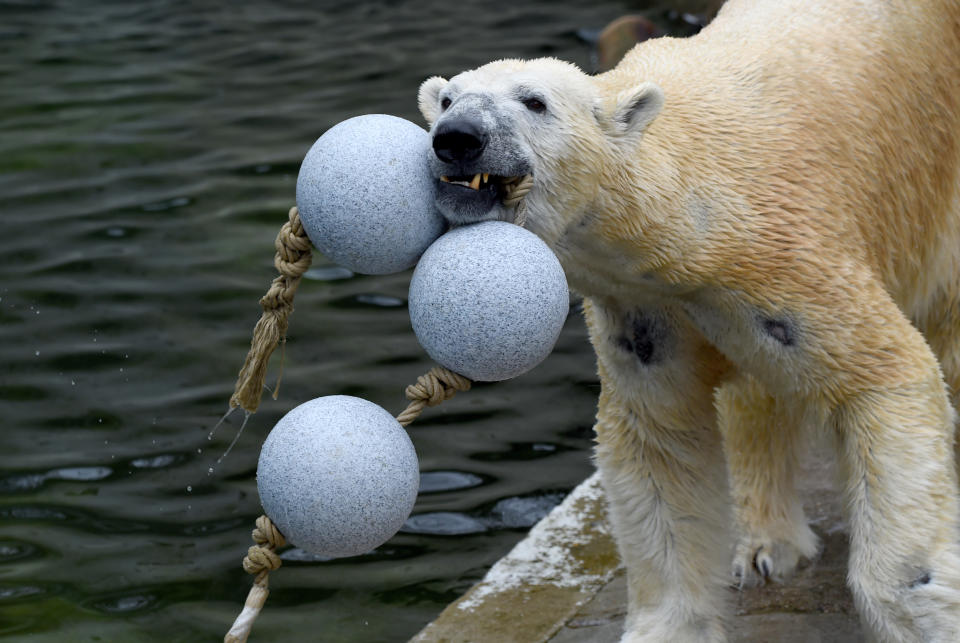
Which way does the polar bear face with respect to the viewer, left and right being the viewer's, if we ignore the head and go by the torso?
facing the viewer and to the left of the viewer

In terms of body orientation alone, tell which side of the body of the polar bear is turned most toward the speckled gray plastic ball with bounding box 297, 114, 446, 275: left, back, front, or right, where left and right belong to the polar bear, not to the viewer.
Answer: front

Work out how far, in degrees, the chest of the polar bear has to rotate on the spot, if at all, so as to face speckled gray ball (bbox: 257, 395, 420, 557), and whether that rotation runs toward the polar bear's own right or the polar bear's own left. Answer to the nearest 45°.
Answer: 0° — it already faces it
